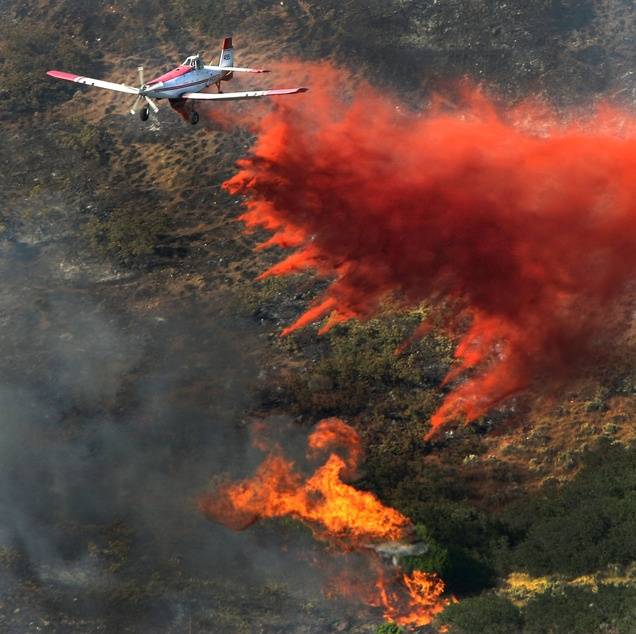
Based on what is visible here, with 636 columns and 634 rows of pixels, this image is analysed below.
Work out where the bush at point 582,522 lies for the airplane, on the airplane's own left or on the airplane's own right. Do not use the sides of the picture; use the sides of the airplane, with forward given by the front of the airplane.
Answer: on the airplane's own left

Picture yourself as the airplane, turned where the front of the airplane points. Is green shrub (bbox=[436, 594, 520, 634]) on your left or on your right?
on your left

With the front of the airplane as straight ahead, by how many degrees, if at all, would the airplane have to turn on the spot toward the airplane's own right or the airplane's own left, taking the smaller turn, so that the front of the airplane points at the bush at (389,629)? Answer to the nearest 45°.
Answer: approximately 45° to the airplane's own left

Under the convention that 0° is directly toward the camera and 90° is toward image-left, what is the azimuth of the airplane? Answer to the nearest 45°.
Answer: approximately 45°

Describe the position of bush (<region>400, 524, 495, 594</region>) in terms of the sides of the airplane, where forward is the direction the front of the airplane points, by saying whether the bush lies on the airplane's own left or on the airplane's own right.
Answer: on the airplane's own left
